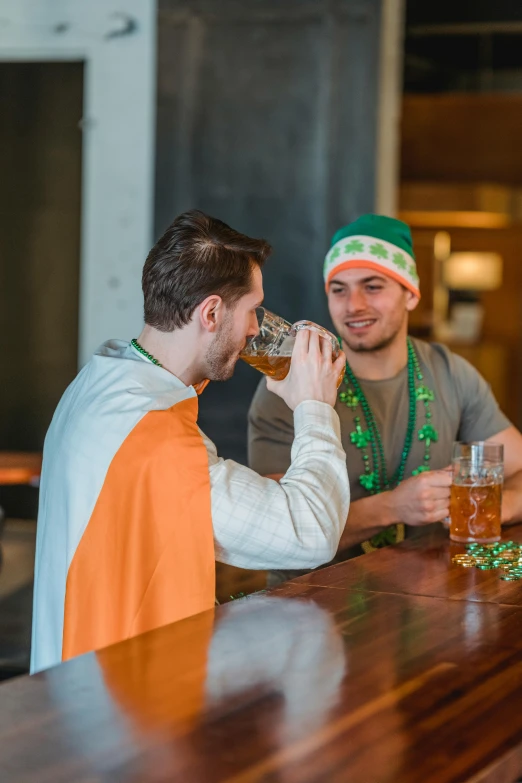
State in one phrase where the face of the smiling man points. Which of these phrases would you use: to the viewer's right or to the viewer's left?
to the viewer's left

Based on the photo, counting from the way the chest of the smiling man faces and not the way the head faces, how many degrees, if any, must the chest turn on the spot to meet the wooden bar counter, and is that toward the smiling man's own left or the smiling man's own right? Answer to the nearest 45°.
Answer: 0° — they already face it

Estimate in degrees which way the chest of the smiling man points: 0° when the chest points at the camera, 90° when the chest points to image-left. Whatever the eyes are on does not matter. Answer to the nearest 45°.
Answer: approximately 0°
